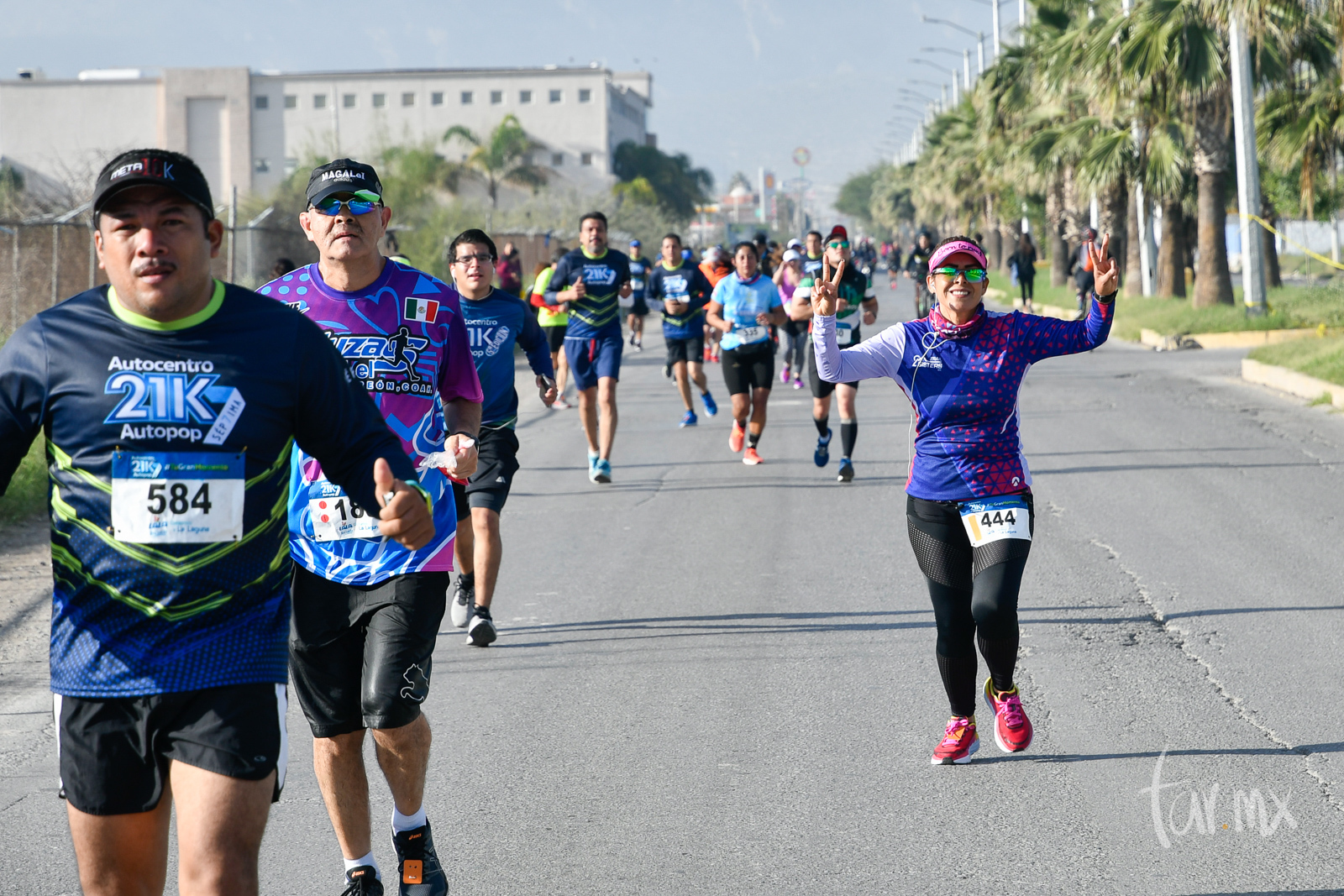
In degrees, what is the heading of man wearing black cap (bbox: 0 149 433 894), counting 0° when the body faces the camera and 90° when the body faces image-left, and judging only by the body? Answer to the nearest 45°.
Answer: approximately 0°

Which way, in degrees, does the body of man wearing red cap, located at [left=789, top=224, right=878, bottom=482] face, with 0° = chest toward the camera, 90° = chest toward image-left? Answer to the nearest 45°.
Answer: approximately 0°

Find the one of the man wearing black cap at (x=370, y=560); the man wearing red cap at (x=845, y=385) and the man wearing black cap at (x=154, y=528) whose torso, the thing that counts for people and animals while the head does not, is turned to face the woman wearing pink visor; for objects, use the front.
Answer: the man wearing red cap at (x=845, y=385)

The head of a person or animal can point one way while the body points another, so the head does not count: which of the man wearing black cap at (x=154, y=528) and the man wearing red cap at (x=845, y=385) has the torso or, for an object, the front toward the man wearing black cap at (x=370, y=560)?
the man wearing red cap at (x=845, y=385)

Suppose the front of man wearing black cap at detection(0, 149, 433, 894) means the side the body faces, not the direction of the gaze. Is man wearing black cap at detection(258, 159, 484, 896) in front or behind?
behind

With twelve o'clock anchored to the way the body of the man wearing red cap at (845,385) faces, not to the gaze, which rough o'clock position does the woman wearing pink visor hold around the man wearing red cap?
The woman wearing pink visor is roughly at 12 o'clock from the man wearing red cap.
